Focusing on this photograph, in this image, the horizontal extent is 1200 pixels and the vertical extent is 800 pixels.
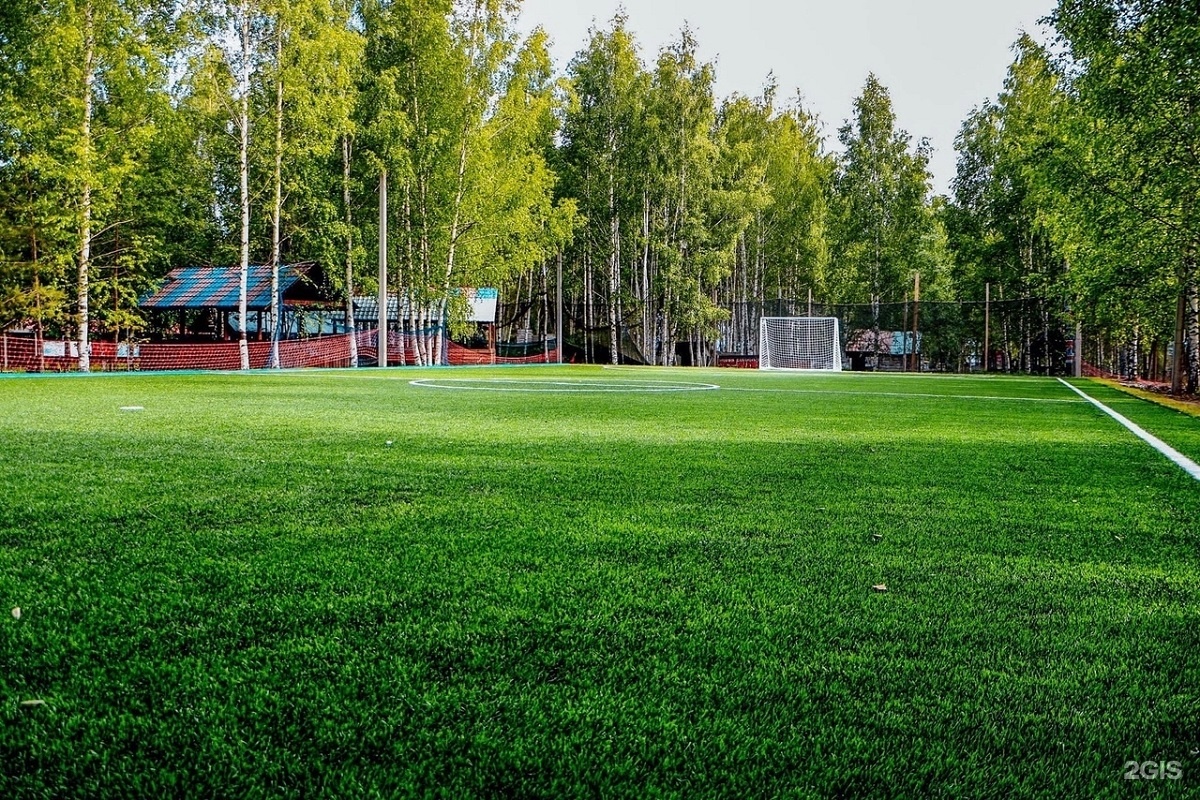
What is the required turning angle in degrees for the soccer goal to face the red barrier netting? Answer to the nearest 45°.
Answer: approximately 45° to its right

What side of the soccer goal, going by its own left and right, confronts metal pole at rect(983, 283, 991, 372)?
left

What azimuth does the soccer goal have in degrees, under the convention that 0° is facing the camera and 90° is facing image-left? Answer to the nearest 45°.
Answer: approximately 0°
